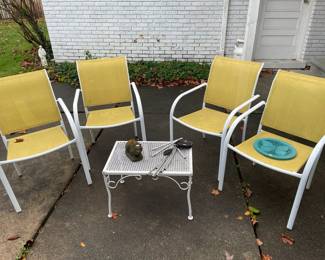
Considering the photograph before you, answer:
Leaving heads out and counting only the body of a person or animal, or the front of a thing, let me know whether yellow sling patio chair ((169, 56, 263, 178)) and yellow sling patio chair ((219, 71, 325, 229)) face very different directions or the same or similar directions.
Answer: same or similar directions

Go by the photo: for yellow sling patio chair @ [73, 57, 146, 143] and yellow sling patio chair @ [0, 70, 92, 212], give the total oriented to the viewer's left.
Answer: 0

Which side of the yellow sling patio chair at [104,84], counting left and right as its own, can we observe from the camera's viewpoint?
front

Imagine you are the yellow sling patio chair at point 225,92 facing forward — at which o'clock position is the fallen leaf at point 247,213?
The fallen leaf is roughly at 10 o'clock from the yellow sling patio chair.

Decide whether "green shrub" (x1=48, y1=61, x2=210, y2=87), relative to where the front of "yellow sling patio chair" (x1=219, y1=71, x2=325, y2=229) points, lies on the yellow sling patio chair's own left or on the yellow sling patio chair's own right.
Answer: on the yellow sling patio chair's own right

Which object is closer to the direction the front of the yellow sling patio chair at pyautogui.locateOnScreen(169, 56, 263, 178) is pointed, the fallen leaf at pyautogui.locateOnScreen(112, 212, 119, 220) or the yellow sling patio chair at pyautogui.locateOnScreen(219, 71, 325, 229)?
the fallen leaf

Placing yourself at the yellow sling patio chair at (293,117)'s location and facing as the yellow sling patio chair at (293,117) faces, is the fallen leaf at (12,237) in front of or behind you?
in front

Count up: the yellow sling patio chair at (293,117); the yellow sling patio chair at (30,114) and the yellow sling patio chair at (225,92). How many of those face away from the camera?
0

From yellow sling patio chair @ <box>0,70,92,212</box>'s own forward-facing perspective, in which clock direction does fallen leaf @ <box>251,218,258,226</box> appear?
The fallen leaf is roughly at 12 o'clock from the yellow sling patio chair.

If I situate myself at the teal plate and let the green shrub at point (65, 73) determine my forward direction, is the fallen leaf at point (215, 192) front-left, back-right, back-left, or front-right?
front-left

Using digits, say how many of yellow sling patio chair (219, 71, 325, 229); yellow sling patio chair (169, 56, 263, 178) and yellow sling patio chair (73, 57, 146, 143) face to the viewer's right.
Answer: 0

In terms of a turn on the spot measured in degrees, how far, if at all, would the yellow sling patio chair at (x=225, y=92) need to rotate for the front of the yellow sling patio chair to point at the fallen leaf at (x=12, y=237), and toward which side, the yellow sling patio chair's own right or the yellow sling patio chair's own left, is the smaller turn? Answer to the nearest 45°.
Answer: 0° — it already faces it

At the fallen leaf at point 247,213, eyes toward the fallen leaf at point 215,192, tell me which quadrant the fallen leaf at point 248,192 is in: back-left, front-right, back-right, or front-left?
front-right

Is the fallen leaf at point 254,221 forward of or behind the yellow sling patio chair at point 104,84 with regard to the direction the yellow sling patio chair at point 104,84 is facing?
forward

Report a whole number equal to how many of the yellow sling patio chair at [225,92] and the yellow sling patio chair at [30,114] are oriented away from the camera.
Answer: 0

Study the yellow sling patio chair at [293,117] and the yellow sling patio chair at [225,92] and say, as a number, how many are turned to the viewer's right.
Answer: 0

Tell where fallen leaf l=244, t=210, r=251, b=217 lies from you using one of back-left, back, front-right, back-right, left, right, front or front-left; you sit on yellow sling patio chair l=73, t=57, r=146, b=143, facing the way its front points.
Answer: front-left
